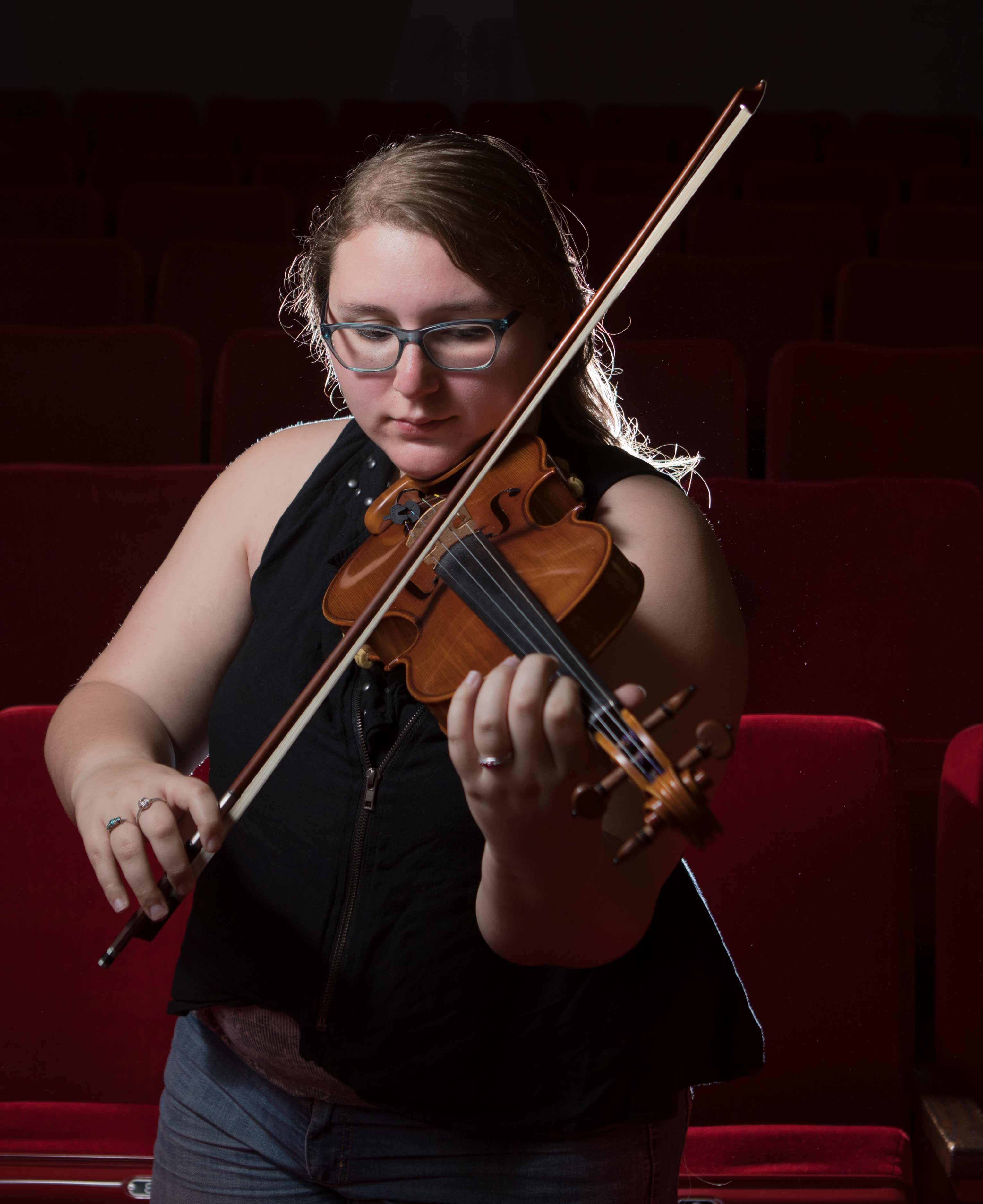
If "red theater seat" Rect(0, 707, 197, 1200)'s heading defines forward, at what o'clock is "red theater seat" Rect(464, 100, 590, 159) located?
"red theater seat" Rect(464, 100, 590, 159) is roughly at 7 o'clock from "red theater seat" Rect(0, 707, 197, 1200).

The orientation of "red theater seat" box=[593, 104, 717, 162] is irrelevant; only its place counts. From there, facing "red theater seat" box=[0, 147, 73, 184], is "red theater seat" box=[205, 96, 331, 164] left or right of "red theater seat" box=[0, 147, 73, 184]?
right

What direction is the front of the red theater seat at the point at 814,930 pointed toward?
toward the camera

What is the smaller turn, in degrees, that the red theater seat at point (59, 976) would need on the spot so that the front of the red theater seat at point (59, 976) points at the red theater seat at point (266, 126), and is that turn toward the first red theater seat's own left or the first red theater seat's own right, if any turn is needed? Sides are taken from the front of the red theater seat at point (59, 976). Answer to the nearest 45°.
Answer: approximately 180°

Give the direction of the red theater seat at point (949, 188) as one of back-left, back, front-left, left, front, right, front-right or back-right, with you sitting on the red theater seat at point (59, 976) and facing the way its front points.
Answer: back-left

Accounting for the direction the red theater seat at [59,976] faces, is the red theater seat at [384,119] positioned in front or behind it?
behind

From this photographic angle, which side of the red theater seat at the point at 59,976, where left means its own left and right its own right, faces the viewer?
front

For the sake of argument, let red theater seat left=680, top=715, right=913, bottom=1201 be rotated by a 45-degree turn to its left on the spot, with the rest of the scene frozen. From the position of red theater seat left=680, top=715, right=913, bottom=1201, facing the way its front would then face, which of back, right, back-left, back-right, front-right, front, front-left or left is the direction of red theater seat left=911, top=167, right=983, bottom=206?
back-left

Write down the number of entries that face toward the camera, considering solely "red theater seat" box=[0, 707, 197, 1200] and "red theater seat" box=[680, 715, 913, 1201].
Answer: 2

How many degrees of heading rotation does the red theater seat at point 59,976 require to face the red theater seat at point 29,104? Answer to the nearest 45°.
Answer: approximately 180°

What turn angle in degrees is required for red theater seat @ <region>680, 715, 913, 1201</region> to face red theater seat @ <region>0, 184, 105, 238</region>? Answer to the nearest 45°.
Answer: approximately 135° to its right

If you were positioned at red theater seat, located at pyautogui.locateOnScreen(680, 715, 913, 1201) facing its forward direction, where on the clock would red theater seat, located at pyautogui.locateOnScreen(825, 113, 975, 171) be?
red theater seat, located at pyautogui.locateOnScreen(825, 113, 975, 171) is roughly at 6 o'clock from red theater seat, located at pyautogui.locateOnScreen(680, 715, 913, 1201).

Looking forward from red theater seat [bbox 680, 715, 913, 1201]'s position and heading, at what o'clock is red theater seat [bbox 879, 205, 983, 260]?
red theater seat [bbox 879, 205, 983, 260] is roughly at 6 o'clock from red theater seat [bbox 680, 715, 913, 1201].

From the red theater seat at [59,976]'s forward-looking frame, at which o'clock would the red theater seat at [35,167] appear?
the red theater seat at [35,167] is roughly at 6 o'clock from the red theater seat at [59,976].
